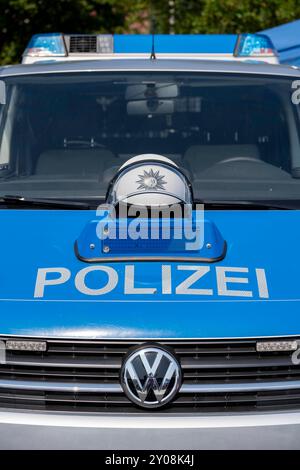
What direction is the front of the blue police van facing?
toward the camera

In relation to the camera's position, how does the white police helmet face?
facing the viewer

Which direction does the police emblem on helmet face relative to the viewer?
toward the camera
